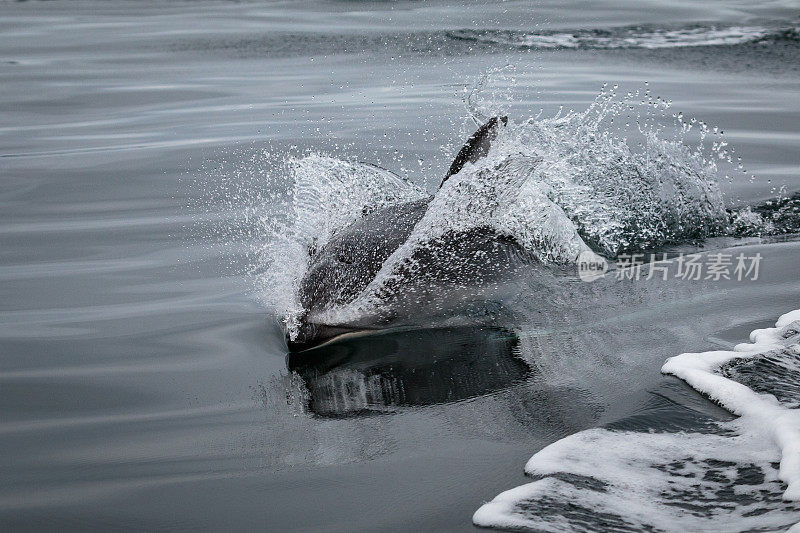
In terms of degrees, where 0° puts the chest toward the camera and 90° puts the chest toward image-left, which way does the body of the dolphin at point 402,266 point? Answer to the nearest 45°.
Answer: approximately 90°

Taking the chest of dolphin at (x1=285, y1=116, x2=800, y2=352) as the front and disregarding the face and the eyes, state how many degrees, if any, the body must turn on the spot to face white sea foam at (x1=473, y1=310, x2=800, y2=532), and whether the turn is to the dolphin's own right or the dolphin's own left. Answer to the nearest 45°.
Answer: approximately 135° to the dolphin's own left

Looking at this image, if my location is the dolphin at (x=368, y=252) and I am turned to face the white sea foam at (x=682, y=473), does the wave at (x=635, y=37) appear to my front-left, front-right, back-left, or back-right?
back-left

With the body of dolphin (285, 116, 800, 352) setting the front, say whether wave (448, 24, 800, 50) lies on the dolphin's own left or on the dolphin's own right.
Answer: on the dolphin's own right
